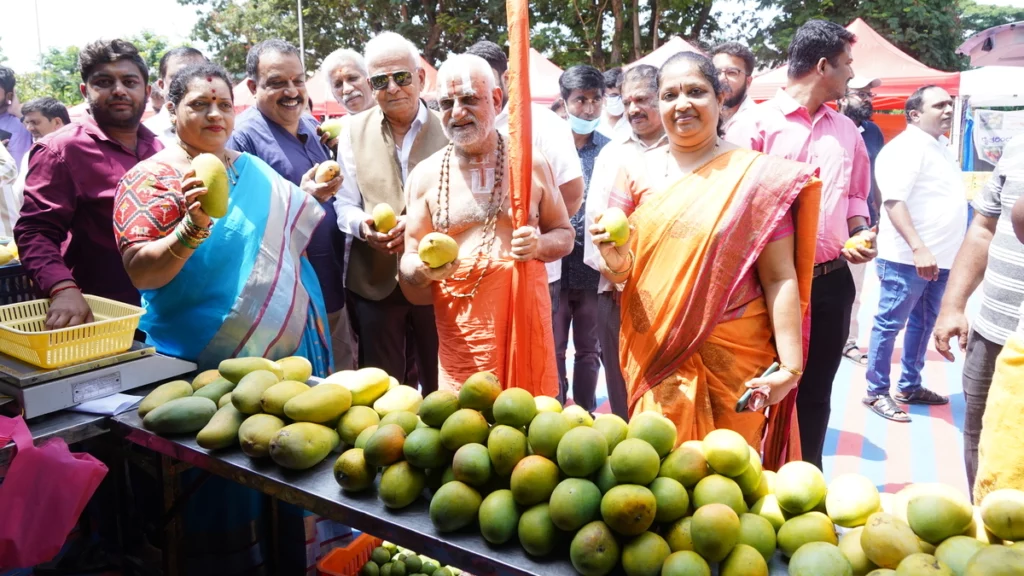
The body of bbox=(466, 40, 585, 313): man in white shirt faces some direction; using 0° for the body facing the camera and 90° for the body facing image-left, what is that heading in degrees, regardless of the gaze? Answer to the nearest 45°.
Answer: approximately 45°
